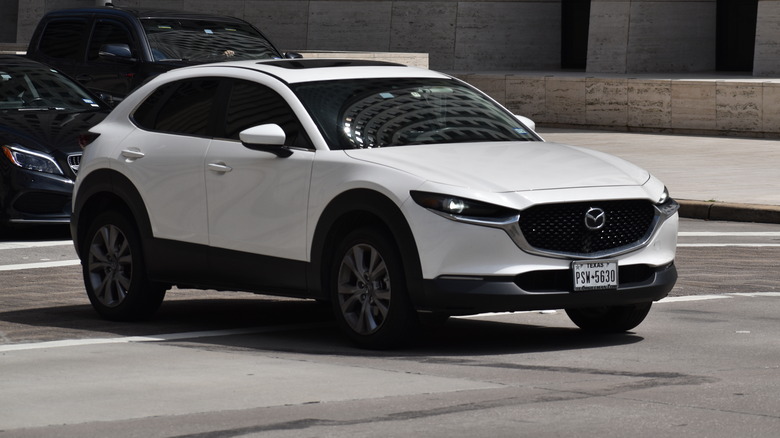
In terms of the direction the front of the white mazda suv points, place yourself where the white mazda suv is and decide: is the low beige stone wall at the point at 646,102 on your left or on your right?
on your left

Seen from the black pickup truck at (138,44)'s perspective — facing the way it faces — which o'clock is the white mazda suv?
The white mazda suv is roughly at 1 o'clock from the black pickup truck.

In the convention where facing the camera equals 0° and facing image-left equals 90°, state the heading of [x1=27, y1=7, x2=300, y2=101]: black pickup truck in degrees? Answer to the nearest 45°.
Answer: approximately 315°

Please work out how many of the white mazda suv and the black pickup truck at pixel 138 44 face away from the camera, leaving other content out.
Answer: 0

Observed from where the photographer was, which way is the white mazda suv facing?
facing the viewer and to the right of the viewer
